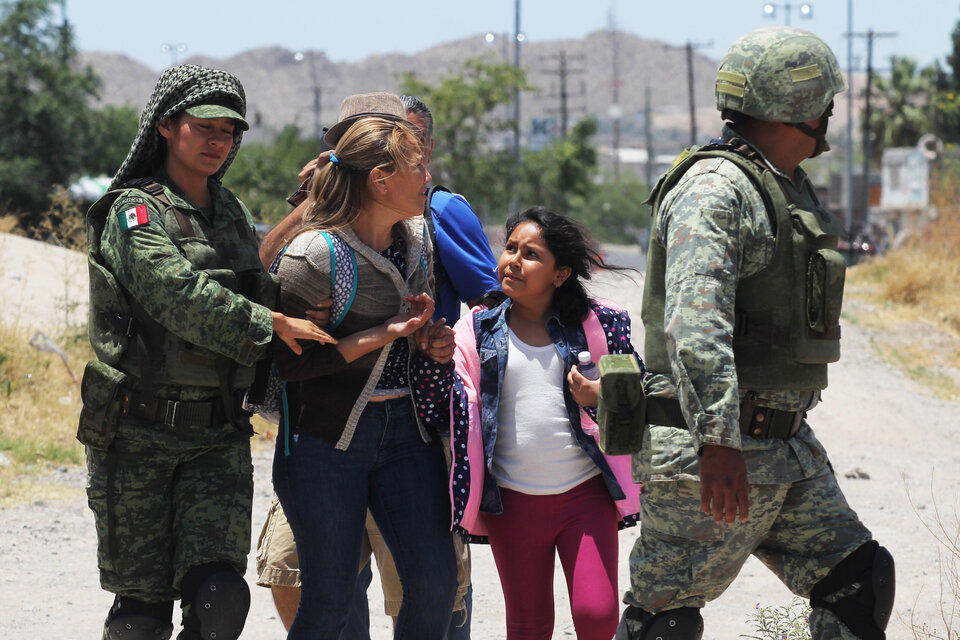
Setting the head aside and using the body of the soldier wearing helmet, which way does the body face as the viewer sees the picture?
to the viewer's right

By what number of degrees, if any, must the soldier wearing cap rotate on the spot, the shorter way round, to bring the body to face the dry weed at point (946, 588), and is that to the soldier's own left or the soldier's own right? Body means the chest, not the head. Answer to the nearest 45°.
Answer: approximately 45° to the soldier's own left

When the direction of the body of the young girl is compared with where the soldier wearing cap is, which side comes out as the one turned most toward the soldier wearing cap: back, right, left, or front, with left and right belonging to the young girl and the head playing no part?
right

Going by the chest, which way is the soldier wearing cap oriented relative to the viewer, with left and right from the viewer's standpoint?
facing the viewer and to the right of the viewer

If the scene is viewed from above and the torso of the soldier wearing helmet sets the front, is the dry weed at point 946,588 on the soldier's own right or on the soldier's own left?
on the soldier's own left

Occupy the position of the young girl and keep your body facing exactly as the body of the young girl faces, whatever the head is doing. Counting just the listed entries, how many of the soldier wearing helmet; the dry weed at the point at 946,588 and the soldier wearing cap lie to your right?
1

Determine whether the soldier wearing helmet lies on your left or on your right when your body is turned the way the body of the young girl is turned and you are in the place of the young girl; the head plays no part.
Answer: on your left
